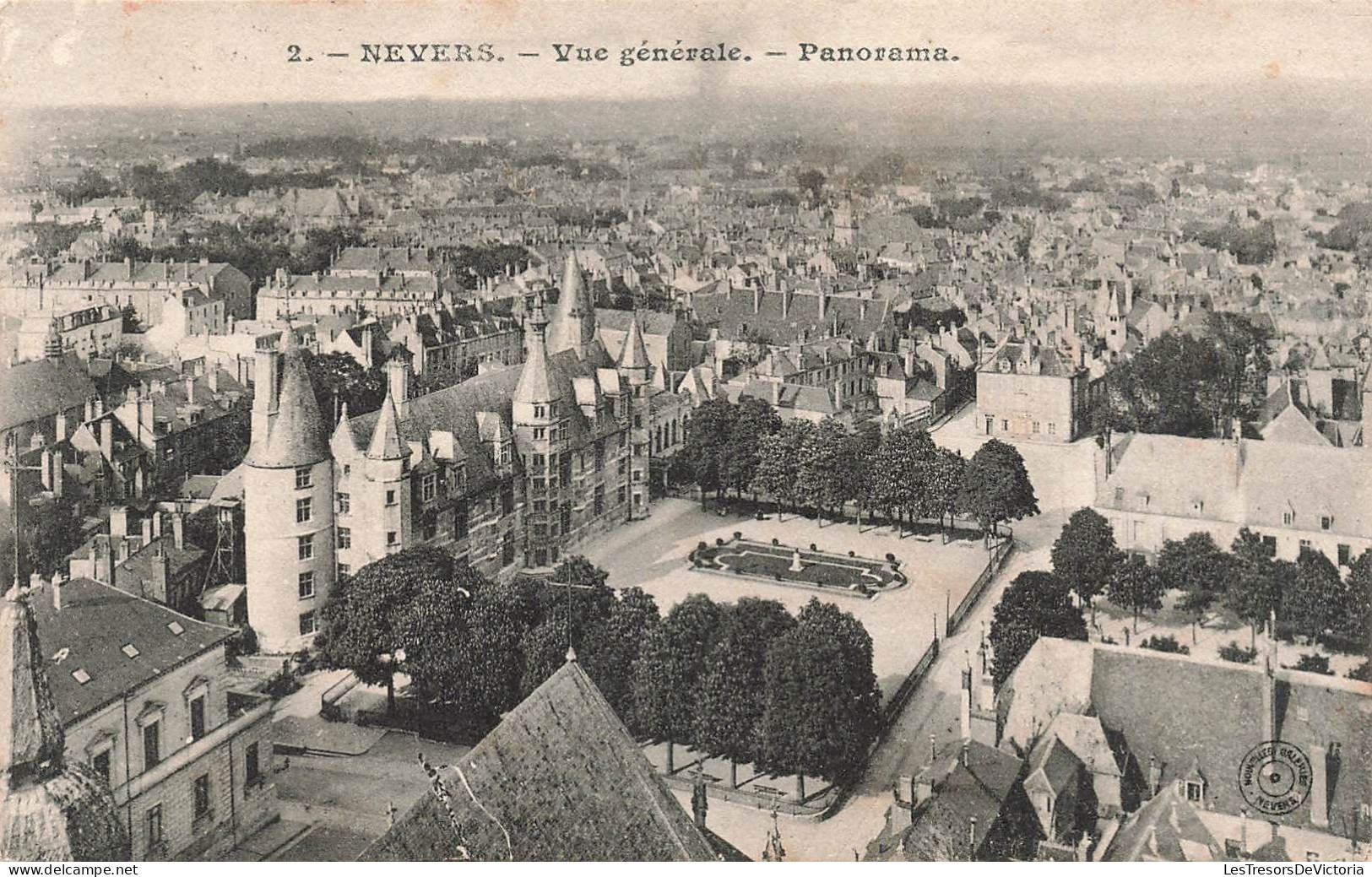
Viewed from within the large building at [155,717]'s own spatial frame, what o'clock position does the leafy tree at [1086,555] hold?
The leafy tree is roughly at 10 o'clock from the large building.

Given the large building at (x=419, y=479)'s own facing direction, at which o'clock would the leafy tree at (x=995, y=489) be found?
The leafy tree is roughly at 10 o'clock from the large building.

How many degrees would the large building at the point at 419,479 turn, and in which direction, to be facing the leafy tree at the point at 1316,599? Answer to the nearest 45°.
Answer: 0° — it already faces it

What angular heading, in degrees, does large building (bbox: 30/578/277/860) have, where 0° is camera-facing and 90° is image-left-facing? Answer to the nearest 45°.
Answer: approximately 315°

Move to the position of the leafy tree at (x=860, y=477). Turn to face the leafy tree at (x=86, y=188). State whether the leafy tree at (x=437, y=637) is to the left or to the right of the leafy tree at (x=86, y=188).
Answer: left

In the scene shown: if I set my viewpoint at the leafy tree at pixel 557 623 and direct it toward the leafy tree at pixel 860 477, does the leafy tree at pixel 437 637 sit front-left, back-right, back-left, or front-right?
back-left

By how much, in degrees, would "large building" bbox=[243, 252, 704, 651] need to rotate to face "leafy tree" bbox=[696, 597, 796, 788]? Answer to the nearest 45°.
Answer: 0° — it already faces it

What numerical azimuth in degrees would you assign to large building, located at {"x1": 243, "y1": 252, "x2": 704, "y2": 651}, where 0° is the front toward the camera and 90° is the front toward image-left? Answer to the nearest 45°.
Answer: approximately 315°
